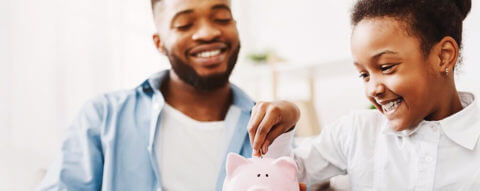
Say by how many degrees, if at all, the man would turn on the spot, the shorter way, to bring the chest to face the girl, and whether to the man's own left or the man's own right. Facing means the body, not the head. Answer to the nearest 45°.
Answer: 0° — they already face them

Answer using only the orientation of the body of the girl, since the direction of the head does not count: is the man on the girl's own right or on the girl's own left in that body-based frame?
on the girl's own right

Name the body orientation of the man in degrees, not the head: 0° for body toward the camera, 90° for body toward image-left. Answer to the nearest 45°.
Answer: approximately 315°

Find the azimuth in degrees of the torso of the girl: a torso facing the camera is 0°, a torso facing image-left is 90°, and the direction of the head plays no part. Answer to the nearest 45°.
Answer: approximately 45°
